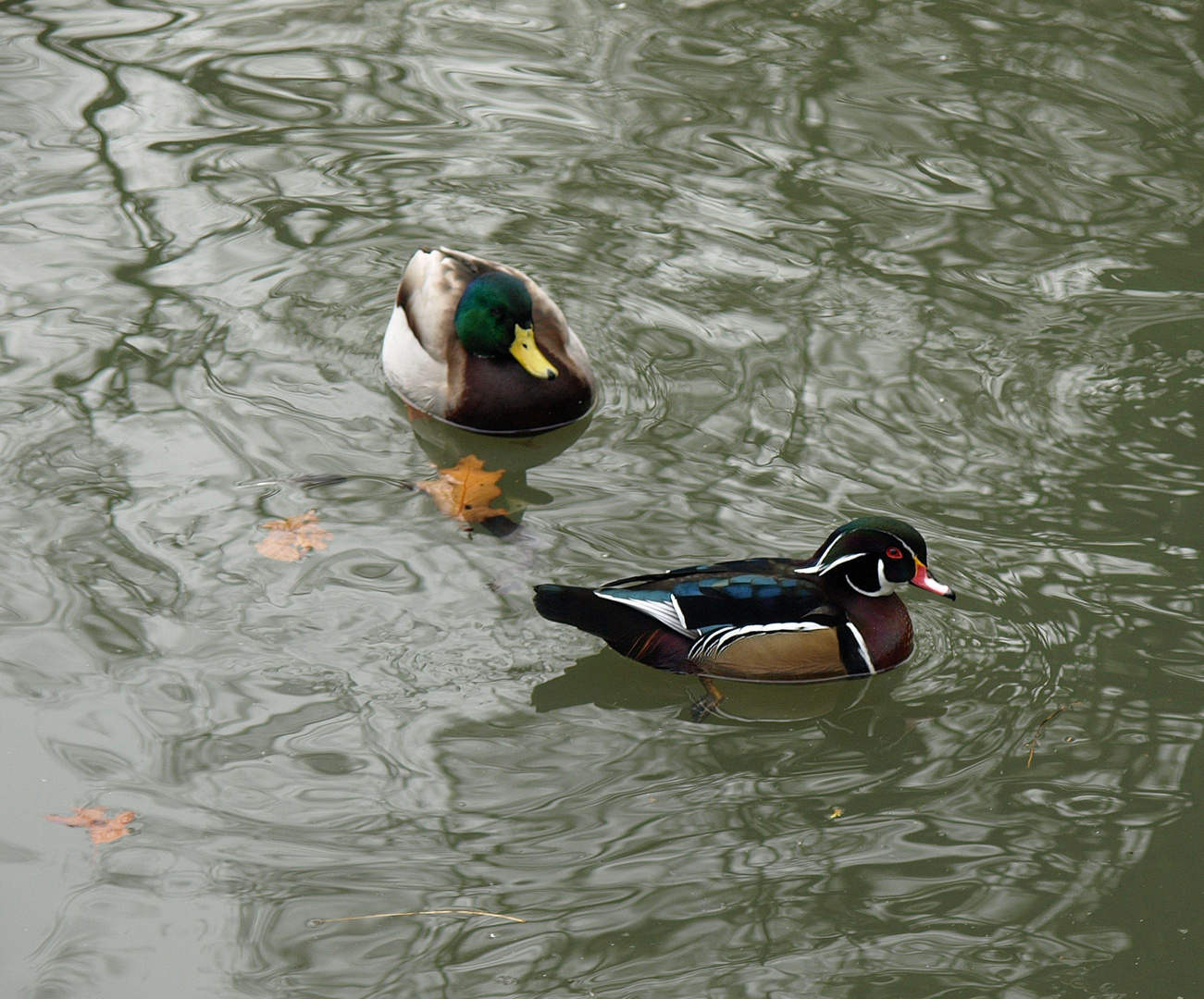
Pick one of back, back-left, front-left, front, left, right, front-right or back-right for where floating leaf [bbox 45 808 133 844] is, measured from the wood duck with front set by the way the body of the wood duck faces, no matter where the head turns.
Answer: back-right

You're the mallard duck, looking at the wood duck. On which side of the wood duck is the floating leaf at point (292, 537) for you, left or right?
right

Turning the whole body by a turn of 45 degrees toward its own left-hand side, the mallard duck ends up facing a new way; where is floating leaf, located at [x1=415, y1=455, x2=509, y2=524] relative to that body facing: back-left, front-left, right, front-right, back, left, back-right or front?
right

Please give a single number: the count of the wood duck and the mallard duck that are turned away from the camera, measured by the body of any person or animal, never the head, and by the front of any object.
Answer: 0

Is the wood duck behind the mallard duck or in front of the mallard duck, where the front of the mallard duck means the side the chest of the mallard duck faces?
in front

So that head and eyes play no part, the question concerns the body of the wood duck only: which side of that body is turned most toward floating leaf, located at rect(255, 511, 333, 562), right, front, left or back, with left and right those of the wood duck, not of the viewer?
back

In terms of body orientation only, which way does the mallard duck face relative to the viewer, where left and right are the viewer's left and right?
facing the viewer and to the right of the viewer

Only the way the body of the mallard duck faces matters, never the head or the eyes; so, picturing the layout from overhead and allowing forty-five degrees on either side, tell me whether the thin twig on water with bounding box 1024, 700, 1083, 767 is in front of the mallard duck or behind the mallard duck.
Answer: in front

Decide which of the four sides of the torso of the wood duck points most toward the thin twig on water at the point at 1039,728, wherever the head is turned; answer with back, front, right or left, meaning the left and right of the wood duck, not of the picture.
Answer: front

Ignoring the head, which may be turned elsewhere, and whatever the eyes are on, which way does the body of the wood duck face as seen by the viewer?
to the viewer's right

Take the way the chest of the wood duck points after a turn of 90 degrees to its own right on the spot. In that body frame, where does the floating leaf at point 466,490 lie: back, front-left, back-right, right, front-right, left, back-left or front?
back-right

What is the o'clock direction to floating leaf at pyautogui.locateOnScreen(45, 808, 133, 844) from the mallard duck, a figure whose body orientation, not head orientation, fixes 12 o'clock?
The floating leaf is roughly at 2 o'clock from the mallard duck.

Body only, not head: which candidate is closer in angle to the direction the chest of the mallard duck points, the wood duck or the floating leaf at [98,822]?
the wood duck

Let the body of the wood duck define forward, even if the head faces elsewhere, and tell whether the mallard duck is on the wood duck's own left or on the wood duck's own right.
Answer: on the wood duck's own left
